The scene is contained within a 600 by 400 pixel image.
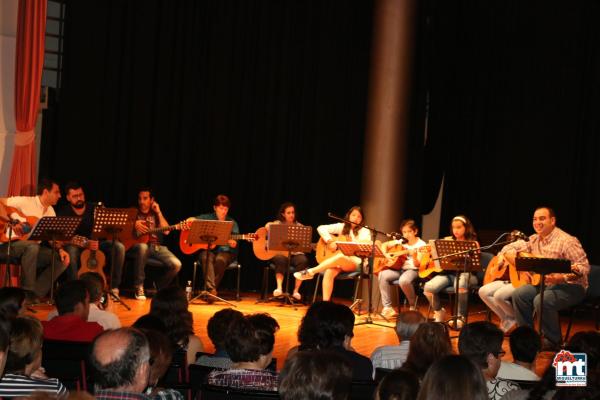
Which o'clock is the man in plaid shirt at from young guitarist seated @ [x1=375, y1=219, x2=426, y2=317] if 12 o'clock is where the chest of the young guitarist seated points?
The man in plaid shirt is roughly at 9 o'clock from the young guitarist seated.

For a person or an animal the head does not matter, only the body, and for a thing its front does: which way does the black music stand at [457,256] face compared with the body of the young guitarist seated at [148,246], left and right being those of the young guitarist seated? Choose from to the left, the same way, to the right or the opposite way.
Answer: the opposite way

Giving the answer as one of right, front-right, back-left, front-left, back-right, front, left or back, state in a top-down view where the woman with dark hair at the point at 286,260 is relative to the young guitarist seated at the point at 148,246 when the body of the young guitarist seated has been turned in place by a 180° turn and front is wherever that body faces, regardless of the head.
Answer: right

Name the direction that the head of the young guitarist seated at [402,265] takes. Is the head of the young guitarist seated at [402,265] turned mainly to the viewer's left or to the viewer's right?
to the viewer's left

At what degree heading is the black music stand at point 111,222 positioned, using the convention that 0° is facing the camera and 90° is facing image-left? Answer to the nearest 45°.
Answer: approximately 180°

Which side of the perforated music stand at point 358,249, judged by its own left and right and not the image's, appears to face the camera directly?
back

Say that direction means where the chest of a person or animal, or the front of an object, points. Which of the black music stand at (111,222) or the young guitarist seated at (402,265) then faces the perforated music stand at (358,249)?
the young guitarist seated

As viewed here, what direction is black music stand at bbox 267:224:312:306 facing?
away from the camera

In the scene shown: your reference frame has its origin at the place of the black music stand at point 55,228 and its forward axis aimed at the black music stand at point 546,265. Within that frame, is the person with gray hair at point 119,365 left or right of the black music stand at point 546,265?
right

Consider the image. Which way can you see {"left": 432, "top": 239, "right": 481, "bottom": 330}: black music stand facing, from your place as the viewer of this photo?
facing away from the viewer

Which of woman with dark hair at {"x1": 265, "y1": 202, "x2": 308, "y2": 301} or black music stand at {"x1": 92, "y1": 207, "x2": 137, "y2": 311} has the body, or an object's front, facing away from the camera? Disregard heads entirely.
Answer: the black music stand

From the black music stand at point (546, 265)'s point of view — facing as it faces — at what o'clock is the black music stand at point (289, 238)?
the black music stand at point (289, 238) is roughly at 10 o'clock from the black music stand at point (546, 265).

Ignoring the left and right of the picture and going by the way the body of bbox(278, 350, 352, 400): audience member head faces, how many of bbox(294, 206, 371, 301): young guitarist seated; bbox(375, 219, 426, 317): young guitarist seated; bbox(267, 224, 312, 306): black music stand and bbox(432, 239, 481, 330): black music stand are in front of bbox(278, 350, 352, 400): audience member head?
4
